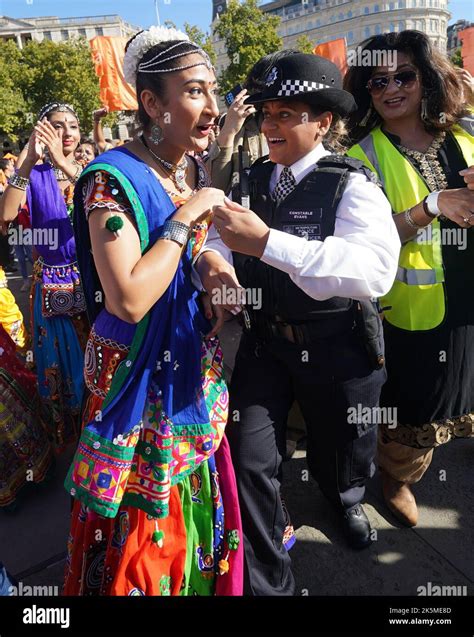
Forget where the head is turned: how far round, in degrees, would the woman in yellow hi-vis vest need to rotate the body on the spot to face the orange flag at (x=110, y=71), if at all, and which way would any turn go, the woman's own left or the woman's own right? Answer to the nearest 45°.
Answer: approximately 135° to the woman's own right

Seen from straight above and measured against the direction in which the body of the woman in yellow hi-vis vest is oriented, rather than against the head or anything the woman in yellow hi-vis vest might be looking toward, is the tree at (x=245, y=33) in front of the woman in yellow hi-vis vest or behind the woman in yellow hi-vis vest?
behind

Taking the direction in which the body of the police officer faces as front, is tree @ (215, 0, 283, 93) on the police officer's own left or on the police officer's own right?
on the police officer's own right

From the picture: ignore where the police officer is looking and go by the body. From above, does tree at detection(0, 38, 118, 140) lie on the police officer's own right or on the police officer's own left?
on the police officer's own right

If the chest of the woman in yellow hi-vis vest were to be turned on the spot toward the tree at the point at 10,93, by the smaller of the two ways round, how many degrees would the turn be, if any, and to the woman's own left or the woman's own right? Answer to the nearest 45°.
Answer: approximately 135° to the woman's own right

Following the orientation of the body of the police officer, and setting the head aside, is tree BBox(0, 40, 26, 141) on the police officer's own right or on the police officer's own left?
on the police officer's own right

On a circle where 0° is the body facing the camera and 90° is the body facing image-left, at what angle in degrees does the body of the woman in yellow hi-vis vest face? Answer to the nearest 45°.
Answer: approximately 0°

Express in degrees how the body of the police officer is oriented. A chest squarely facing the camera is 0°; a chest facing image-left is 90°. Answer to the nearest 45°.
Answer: approximately 45°

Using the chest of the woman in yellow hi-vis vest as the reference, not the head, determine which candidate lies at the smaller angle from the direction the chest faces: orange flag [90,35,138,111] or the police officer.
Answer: the police officer
